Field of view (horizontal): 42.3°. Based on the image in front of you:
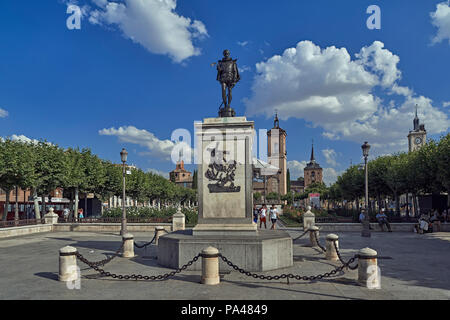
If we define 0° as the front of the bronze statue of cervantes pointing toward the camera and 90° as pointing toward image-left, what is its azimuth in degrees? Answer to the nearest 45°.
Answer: approximately 0°

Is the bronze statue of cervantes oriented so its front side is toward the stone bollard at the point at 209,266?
yes

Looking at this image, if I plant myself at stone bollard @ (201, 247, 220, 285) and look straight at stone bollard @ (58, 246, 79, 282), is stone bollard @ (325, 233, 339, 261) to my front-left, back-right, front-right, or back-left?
back-right

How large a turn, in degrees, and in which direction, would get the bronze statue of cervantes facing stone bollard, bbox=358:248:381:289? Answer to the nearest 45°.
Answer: approximately 45° to its left

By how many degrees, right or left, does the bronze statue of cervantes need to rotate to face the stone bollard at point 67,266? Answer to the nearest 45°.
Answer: approximately 45° to its right
